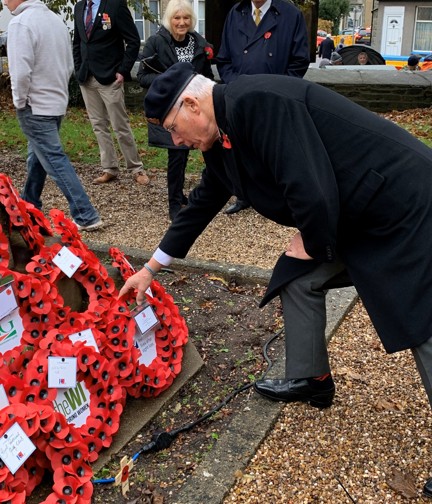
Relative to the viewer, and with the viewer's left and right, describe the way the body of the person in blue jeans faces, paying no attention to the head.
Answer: facing away from the viewer and to the left of the viewer

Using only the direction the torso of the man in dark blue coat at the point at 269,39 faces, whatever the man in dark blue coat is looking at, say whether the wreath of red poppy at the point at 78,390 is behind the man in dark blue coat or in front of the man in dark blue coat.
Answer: in front

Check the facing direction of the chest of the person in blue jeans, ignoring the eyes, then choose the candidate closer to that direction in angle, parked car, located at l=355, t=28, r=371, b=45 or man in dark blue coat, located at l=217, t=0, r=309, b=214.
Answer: the parked car

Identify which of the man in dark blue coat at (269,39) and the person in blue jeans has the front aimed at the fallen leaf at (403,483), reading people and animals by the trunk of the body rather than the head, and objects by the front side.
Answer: the man in dark blue coat

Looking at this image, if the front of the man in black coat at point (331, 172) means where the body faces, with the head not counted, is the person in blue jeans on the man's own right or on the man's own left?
on the man's own right

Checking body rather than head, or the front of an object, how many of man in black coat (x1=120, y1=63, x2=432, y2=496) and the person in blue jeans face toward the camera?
0

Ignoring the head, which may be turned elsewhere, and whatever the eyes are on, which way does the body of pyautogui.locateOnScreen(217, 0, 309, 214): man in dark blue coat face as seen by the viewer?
toward the camera

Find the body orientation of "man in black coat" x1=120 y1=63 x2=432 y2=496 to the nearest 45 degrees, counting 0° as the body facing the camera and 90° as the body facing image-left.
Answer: approximately 90°

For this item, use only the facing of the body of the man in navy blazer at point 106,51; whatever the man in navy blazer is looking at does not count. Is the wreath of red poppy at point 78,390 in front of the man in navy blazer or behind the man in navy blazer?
in front

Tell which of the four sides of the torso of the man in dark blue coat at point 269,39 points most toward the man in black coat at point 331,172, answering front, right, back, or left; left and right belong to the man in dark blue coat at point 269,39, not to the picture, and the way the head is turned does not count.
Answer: front

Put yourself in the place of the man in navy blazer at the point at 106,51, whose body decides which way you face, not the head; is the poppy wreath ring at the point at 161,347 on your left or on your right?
on your left

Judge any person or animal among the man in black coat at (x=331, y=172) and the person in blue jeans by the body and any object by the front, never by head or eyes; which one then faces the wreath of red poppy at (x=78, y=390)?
the man in black coat

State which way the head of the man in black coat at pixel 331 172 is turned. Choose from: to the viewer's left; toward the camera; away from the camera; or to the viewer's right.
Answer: to the viewer's left

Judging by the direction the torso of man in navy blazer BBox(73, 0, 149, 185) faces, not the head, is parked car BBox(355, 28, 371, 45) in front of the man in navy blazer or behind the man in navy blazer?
behind

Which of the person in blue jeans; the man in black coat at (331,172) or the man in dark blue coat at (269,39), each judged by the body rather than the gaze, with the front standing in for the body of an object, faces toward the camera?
the man in dark blue coat at (269,39)

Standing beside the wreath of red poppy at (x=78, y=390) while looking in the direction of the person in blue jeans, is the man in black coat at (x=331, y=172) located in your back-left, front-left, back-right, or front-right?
back-right

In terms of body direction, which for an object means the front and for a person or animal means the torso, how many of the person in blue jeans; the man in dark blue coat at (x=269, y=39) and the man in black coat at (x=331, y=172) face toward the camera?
1
